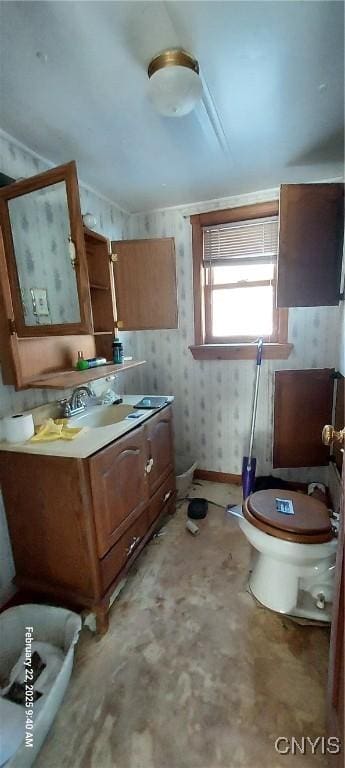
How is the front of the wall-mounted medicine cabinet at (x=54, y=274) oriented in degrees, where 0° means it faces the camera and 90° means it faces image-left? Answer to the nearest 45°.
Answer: approximately 315°

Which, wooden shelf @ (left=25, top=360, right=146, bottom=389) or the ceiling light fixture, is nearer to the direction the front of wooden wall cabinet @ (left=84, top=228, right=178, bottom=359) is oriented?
the ceiling light fixture

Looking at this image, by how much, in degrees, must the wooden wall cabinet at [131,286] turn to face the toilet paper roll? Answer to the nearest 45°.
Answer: approximately 90° to its right

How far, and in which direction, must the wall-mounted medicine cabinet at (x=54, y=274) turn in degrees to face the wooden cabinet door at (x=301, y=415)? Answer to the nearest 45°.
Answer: approximately 45° to its left

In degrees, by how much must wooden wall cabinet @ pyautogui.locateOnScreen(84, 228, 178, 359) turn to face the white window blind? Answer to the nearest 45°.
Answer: approximately 45° to its left

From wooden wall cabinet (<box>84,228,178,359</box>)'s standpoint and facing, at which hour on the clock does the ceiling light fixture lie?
The ceiling light fixture is roughly at 1 o'clock from the wooden wall cabinet.

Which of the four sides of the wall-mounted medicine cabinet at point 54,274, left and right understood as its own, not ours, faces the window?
left

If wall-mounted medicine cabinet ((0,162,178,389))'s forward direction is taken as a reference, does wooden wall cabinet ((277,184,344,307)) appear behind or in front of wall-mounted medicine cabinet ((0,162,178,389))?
in front

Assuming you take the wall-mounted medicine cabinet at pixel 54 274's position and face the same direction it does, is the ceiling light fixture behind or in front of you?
in front
